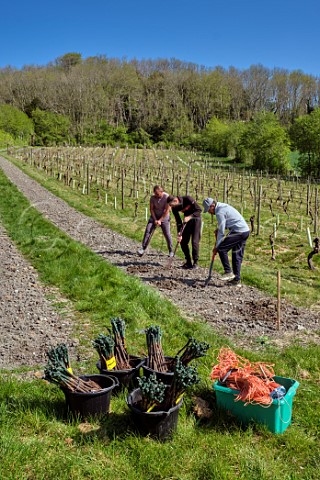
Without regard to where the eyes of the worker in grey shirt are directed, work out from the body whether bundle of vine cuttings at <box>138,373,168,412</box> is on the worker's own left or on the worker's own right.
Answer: on the worker's own left

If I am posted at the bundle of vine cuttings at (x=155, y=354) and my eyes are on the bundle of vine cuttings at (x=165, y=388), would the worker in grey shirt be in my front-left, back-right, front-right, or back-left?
back-left

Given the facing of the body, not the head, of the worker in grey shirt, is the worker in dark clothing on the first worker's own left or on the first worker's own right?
on the first worker's own right

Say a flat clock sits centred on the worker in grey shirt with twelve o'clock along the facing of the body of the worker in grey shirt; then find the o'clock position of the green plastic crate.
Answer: The green plastic crate is roughly at 9 o'clock from the worker in grey shirt.

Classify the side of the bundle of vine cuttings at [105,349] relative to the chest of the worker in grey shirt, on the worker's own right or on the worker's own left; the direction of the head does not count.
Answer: on the worker's own left

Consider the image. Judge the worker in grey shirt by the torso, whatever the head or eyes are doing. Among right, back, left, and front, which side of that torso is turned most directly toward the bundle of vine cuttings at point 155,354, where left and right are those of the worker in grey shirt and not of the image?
left

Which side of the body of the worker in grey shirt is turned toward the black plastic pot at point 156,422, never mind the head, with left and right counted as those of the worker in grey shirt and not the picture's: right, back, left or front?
left

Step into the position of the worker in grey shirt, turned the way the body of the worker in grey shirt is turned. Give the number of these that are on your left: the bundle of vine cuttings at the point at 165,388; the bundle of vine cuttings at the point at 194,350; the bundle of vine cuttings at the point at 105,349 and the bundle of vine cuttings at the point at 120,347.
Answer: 4

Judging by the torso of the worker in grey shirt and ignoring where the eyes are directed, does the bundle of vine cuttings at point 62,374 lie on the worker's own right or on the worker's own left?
on the worker's own left

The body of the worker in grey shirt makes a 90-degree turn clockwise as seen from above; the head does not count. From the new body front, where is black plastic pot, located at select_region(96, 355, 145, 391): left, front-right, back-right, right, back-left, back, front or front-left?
back

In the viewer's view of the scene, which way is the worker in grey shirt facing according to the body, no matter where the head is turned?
to the viewer's left

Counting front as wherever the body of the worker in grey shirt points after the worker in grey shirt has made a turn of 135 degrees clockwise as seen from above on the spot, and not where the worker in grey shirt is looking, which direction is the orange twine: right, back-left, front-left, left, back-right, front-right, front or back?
back-right

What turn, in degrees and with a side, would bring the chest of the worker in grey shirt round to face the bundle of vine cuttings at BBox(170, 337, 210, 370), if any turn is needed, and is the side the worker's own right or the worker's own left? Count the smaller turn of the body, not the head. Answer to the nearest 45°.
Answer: approximately 90° to the worker's own left
